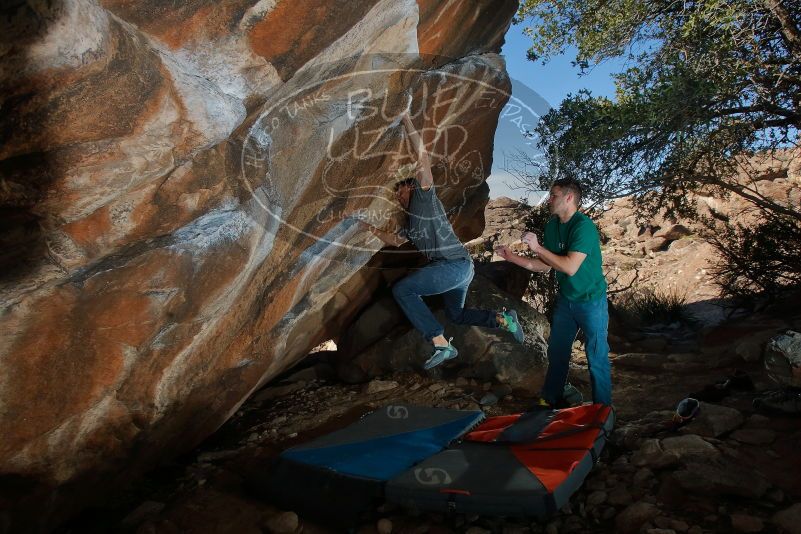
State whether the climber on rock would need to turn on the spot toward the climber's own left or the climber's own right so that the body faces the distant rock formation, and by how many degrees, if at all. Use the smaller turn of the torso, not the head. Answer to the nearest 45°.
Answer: approximately 135° to the climber's own right

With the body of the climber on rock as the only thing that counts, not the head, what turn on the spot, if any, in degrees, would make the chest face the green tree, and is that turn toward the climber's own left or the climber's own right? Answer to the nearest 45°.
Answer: approximately 135° to the climber's own right

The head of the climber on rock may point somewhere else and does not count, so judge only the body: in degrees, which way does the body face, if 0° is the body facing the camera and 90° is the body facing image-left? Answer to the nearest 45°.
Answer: approximately 90°
